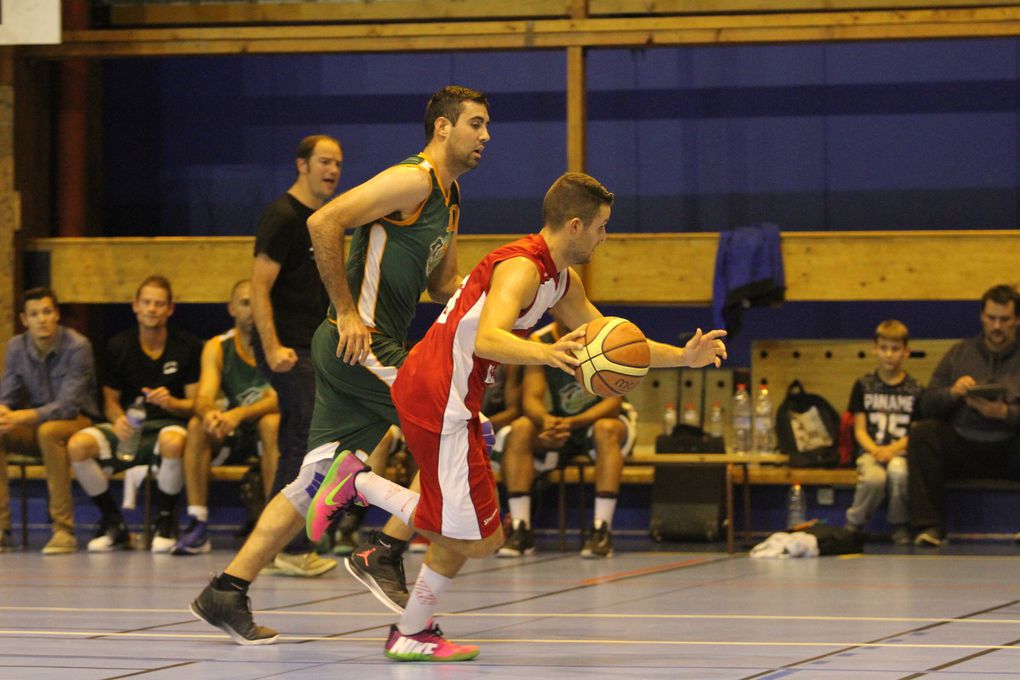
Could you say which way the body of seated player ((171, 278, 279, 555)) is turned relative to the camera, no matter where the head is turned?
toward the camera

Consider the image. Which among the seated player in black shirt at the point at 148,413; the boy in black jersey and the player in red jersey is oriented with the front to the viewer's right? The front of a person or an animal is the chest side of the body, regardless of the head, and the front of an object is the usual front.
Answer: the player in red jersey

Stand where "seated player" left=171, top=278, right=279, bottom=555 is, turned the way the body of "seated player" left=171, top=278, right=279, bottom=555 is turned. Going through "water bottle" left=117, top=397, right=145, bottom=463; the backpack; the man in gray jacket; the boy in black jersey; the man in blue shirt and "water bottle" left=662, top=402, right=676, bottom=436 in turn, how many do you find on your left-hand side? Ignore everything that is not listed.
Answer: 4

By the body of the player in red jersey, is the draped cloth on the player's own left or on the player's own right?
on the player's own left

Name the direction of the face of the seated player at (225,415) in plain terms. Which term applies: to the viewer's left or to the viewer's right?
to the viewer's right

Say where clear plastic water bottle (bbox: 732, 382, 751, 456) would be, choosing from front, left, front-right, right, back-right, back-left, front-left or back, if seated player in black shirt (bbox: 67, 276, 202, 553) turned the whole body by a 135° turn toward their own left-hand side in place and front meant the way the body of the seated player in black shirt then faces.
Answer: front-right

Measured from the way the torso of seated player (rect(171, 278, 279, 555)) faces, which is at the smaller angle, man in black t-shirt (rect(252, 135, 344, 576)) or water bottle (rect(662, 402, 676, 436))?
the man in black t-shirt

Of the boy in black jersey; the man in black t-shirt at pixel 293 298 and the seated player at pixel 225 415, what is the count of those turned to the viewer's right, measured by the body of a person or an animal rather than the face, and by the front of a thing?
1

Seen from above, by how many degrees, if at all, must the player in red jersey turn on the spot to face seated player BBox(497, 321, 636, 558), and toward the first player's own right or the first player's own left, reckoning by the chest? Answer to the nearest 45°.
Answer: approximately 90° to the first player's own left

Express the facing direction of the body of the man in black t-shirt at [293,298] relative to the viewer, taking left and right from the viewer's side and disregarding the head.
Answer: facing to the right of the viewer

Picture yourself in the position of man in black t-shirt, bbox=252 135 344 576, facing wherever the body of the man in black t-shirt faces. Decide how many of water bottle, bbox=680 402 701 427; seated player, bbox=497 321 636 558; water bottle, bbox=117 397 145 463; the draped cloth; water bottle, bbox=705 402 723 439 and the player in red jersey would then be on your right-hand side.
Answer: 1

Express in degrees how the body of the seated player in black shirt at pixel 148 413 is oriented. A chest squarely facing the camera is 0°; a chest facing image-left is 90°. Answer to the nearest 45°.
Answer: approximately 0°

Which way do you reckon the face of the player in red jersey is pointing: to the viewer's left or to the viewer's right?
to the viewer's right

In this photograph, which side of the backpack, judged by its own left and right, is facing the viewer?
front

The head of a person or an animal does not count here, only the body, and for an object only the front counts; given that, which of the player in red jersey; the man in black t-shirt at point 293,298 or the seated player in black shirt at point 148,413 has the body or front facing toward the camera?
the seated player in black shirt

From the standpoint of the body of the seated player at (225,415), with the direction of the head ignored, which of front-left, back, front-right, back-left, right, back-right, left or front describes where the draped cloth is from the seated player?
left

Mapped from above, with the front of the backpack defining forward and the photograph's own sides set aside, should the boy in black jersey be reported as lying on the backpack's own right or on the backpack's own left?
on the backpack's own left
